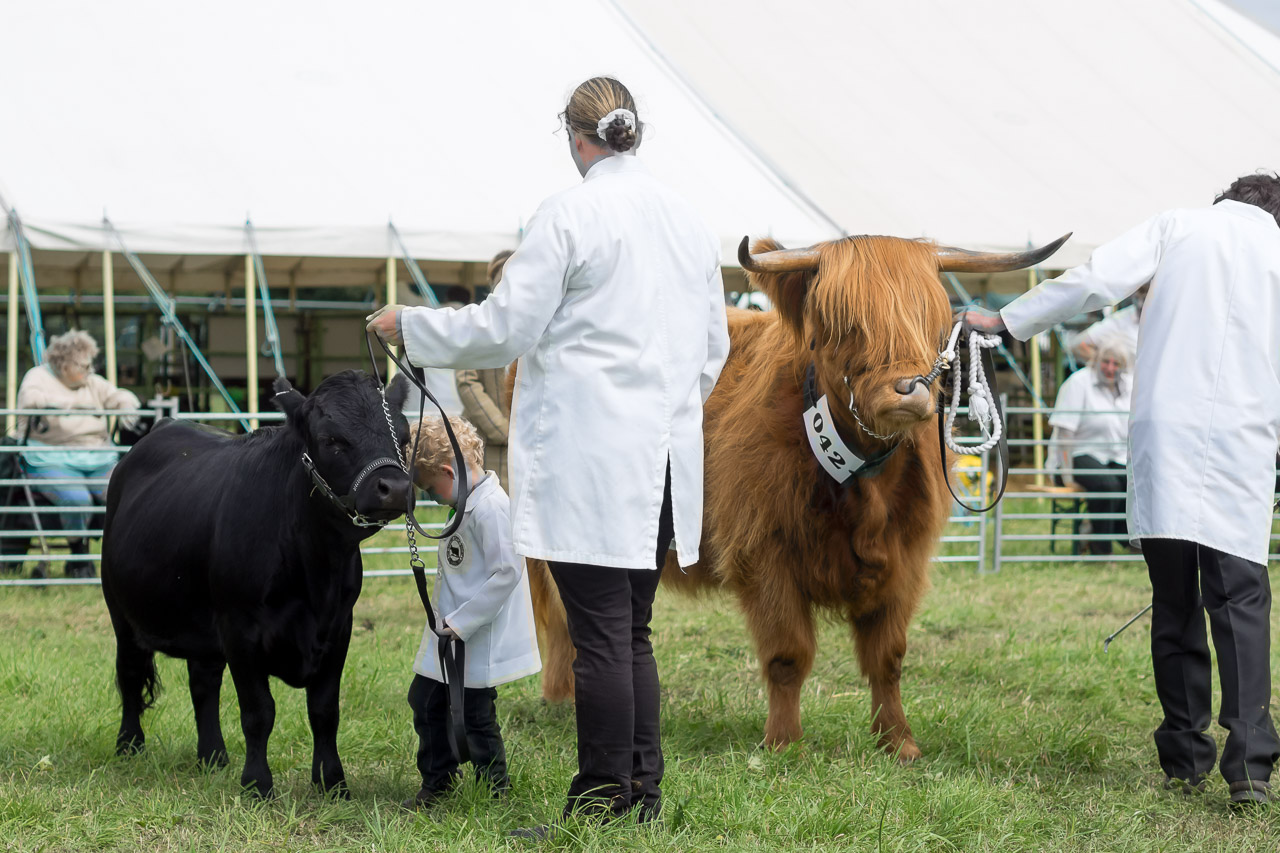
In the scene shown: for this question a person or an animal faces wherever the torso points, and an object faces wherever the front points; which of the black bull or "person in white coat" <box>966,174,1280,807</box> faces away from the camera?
the person in white coat

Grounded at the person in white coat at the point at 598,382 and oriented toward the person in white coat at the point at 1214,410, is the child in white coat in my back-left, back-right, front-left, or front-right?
back-left

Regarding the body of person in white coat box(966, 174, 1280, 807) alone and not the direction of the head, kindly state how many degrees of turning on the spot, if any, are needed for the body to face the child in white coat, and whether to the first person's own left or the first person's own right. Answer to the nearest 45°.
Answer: approximately 135° to the first person's own left

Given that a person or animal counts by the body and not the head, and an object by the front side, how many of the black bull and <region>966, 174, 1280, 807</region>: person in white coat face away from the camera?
1

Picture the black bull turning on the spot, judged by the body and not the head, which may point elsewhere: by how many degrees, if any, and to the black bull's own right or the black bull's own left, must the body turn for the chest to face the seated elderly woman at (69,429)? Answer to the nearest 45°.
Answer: approximately 135° to the black bull's own left

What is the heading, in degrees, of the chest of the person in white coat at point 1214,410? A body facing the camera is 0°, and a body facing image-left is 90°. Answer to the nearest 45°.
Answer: approximately 180°

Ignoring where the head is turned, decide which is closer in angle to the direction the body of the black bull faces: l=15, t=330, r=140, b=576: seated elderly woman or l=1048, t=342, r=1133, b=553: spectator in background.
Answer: the spectator in background

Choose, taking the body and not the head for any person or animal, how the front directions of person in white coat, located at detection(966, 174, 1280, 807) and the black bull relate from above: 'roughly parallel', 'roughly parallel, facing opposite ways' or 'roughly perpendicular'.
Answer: roughly perpendicular

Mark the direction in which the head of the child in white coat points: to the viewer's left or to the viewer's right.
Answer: to the viewer's left

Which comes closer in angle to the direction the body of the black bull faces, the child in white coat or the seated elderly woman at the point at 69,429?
the child in white coat

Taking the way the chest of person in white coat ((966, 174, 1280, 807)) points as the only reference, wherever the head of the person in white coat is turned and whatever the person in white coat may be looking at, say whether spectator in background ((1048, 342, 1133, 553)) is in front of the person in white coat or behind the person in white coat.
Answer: in front

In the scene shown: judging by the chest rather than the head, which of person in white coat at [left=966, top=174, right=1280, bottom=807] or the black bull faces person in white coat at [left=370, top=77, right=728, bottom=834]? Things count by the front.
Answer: the black bull
